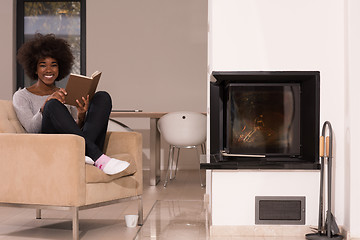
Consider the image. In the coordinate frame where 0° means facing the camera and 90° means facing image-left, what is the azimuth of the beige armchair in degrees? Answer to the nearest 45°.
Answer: approximately 315°

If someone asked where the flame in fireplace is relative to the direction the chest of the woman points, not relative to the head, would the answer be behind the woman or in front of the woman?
in front

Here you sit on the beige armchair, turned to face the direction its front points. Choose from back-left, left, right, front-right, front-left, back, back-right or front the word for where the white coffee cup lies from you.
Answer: left

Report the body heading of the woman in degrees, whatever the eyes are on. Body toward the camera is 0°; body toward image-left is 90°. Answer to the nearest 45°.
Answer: approximately 315°

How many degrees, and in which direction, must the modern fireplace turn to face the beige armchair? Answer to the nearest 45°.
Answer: approximately 45° to its right

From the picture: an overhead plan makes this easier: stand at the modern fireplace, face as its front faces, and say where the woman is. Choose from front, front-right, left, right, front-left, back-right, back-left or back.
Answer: right

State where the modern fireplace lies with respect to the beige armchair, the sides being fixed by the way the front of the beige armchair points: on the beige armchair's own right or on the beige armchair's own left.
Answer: on the beige armchair's own left

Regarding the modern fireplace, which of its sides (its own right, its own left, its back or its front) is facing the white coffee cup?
right

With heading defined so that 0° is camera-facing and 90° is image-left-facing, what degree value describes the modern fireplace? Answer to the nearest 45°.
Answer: approximately 0°
